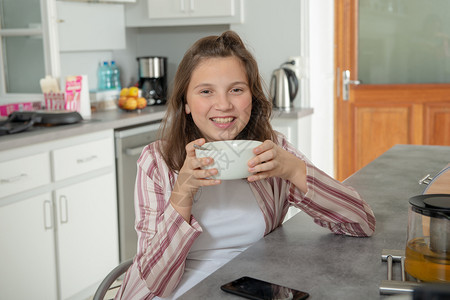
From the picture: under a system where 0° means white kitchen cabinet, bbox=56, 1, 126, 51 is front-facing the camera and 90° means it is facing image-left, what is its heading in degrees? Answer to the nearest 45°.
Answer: approximately 0°

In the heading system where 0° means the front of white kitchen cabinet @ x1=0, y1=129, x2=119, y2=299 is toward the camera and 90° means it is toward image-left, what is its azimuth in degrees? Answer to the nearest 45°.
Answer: approximately 315°

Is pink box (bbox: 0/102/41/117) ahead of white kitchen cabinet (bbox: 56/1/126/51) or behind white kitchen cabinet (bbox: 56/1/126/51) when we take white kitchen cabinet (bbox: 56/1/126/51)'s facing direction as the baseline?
ahead
